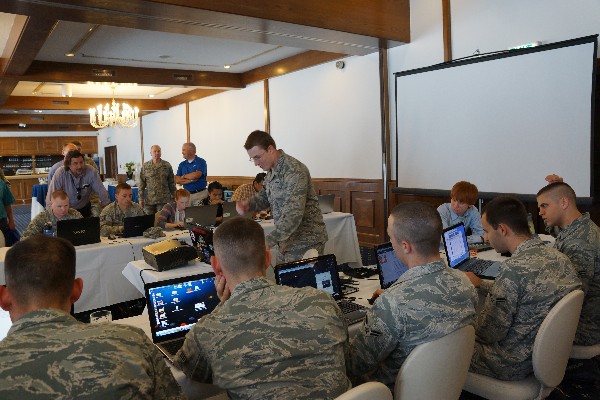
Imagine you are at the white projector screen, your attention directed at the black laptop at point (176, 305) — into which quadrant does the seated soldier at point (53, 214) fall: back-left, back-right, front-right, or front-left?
front-right

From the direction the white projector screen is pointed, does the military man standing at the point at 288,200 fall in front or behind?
in front

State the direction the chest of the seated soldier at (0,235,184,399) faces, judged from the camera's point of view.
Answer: away from the camera

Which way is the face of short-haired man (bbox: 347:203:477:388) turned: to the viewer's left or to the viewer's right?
to the viewer's left

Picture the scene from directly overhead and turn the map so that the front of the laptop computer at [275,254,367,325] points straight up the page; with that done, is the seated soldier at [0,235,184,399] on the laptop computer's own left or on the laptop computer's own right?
on the laptop computer's own right

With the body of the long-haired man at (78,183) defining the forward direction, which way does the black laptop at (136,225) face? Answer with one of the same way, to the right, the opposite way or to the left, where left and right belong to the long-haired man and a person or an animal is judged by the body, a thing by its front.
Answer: the opposite way

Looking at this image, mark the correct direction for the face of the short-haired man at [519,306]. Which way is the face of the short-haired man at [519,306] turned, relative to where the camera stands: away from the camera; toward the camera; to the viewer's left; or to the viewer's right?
to the viewer's left

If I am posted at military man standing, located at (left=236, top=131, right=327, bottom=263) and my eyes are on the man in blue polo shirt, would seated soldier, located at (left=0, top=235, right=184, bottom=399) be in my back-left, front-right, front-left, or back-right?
back-left

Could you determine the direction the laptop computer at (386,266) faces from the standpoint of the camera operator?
facing the viewer and to the right of the viewer

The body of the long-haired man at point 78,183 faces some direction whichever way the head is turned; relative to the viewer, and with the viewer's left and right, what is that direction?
facing the viewer

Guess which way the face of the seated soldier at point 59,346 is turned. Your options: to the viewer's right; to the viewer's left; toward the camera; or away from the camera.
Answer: away from the camera

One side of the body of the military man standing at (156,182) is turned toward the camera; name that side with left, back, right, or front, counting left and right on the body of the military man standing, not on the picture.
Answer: front

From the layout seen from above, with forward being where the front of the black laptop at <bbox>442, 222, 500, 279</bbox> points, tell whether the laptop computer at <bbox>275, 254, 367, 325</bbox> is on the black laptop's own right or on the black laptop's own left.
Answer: on the black laptop's own right

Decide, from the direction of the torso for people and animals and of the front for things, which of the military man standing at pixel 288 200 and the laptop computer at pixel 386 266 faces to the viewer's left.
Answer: the military man standing

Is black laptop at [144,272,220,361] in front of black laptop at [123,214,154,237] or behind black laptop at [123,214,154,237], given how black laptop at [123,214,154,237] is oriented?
behind

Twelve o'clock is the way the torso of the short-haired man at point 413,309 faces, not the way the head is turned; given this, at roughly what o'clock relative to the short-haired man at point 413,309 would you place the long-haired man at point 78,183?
the long-haired man at point 78,183 is roughly at 12 o'clock from the short-haired man at point 413,309.

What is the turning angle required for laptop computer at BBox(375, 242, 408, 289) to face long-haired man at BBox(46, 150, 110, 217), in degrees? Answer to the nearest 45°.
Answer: approximately 180°

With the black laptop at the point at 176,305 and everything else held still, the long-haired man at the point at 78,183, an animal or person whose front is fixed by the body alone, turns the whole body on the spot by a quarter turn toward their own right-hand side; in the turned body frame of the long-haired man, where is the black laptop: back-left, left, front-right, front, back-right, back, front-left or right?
left

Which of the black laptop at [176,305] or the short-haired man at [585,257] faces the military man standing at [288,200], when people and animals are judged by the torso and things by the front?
the short-haired man

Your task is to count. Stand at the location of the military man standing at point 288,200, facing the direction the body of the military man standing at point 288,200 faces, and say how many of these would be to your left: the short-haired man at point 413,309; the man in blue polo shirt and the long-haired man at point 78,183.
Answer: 1

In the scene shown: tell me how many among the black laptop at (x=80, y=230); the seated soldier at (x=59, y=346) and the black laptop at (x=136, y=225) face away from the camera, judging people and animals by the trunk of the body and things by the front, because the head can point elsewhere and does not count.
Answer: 3

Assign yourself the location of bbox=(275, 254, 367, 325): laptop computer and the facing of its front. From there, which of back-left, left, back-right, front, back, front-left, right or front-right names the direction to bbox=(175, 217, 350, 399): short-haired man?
front-right
